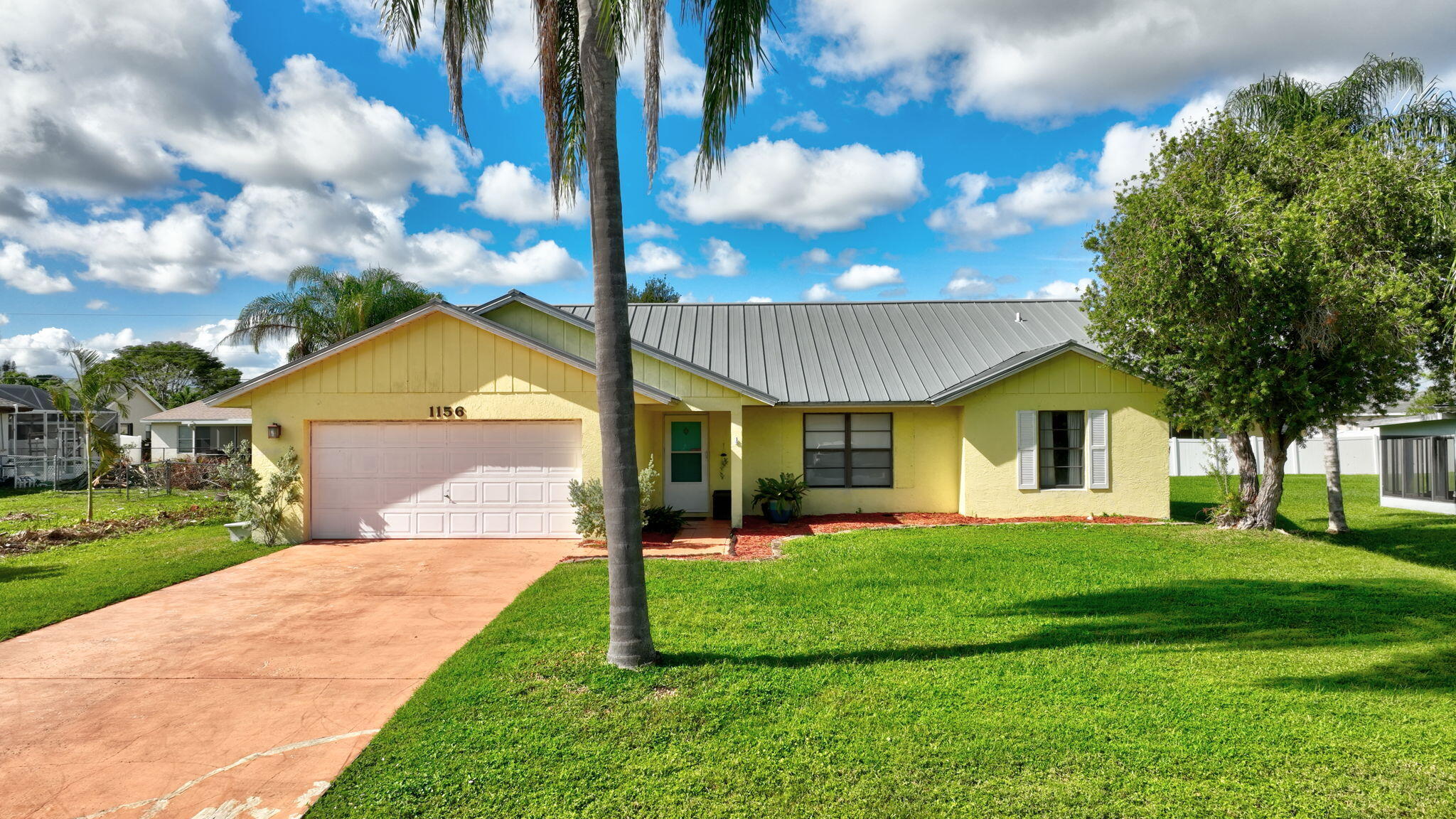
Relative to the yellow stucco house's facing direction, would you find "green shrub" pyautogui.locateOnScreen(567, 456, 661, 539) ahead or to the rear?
ahead

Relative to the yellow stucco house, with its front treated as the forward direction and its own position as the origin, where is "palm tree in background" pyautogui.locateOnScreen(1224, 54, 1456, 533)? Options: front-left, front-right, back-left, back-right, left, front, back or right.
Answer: left

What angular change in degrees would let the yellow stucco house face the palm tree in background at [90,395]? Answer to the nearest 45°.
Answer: approximately 90° to its right

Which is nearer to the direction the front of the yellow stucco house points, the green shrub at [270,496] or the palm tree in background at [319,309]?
the green shrub

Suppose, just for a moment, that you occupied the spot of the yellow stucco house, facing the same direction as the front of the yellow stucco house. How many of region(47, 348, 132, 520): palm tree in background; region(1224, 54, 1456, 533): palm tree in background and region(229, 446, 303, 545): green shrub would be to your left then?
1

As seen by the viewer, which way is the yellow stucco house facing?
toward the camera

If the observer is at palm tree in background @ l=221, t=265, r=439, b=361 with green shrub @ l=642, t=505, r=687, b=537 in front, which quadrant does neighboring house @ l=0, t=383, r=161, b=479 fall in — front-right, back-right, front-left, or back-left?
back-right

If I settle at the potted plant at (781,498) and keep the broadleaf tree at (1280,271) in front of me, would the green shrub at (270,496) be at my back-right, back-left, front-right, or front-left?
back-right

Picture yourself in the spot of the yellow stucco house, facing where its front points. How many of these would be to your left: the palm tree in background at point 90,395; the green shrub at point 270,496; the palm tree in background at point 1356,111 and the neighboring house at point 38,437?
1

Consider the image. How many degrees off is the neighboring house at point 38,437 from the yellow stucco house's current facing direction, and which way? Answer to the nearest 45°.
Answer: approximately 135° to its right

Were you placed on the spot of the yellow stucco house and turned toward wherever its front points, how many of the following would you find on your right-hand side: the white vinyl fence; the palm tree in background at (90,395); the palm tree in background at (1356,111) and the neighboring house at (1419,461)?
1

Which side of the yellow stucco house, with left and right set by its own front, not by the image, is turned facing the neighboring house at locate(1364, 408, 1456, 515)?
left
